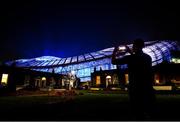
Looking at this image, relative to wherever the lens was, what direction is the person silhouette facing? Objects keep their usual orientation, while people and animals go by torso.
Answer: facing away from the viewer and to the left of the viewer
